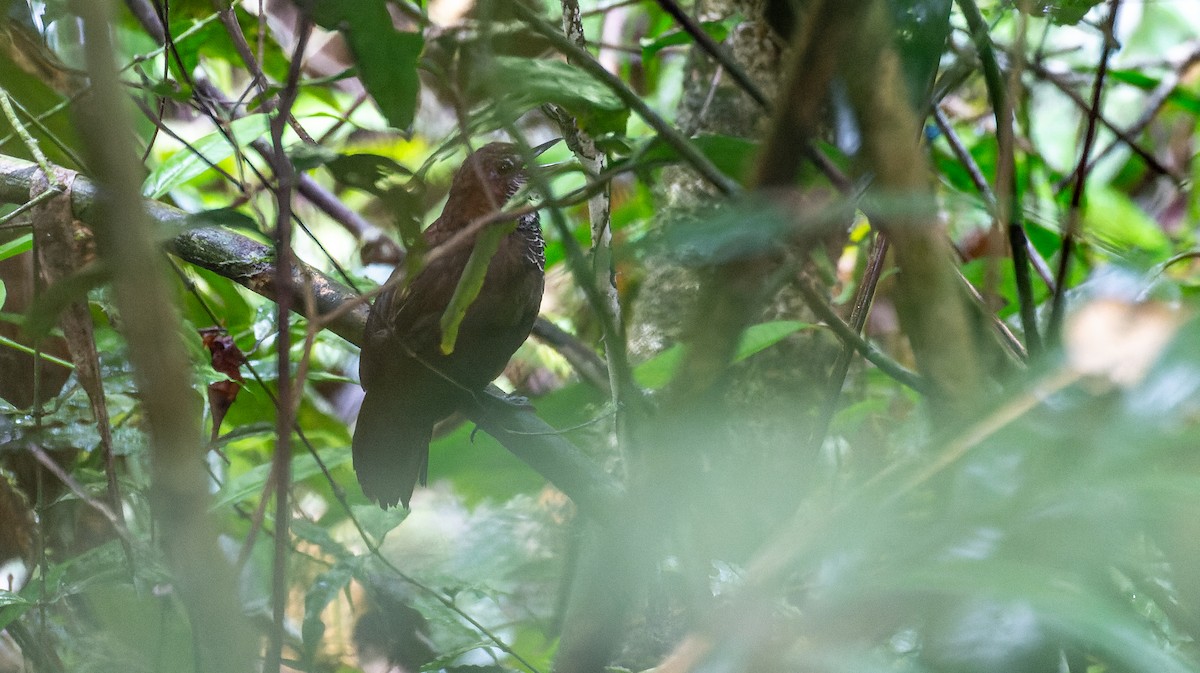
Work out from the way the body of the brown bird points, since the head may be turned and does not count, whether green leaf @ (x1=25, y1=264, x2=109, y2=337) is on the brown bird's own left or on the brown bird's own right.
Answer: on the brown bird's own right

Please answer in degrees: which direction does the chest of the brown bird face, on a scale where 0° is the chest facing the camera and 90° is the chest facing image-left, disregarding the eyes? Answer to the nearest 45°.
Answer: approximately 270°
